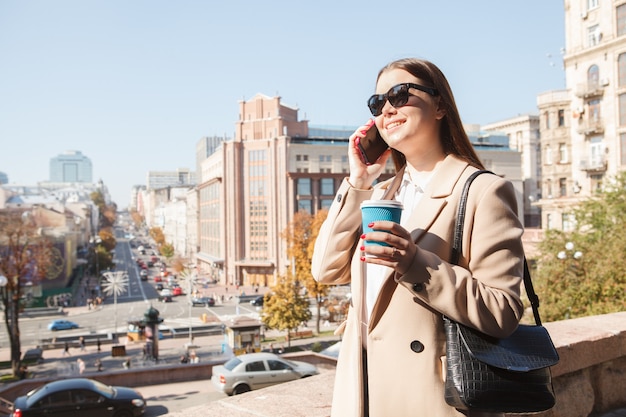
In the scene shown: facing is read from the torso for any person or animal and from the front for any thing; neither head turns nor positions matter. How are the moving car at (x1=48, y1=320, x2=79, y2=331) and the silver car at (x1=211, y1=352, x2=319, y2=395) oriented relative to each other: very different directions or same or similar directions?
same or similar directions

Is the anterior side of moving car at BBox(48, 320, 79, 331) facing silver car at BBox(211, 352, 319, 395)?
no

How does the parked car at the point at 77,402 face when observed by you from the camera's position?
facing to the right of the viewer

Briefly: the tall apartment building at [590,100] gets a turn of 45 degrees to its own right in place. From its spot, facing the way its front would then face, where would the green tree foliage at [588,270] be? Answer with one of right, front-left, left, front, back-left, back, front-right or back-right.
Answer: left

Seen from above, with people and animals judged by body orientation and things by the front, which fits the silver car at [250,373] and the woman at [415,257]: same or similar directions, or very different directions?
very different directions

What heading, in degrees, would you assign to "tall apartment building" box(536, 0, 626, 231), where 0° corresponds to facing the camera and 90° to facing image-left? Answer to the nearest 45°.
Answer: approximately 45°

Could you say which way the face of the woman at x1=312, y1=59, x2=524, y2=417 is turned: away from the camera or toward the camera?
toward the camera

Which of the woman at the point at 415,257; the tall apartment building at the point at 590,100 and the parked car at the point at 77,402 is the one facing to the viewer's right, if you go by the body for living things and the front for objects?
the parked car

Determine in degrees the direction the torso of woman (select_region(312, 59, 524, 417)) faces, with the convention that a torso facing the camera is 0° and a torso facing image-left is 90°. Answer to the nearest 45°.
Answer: approximately 45°

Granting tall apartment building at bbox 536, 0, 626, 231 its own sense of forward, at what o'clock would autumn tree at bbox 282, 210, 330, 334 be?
The autumn tree is roughly at 2 o'clock from the tall apartment building.
